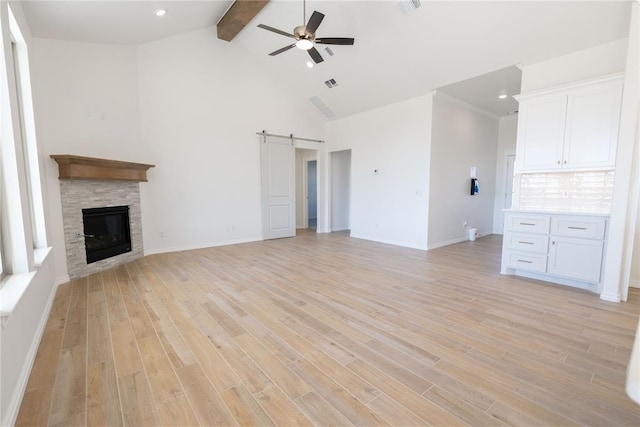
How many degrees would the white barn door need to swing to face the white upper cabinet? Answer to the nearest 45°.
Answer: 0° — it already faces it

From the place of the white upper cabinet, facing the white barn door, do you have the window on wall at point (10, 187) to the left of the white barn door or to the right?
left

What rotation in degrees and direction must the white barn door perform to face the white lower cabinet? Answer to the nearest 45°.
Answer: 0° — it already faces it

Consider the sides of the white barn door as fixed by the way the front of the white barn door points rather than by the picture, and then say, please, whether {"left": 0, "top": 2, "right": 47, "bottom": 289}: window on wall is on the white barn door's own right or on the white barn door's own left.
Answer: on the white barn door's own right

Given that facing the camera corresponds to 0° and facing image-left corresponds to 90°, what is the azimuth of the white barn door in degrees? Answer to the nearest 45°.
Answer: approximately 315°
